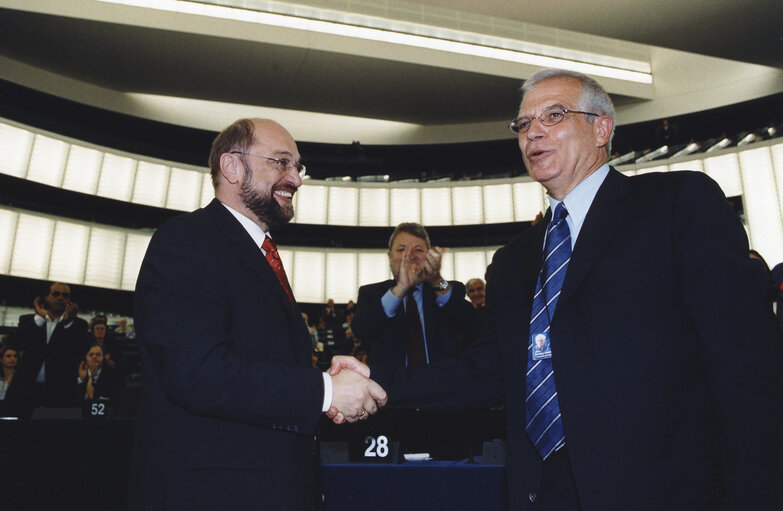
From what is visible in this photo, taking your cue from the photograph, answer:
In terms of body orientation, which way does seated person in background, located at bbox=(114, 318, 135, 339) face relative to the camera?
toward the camera

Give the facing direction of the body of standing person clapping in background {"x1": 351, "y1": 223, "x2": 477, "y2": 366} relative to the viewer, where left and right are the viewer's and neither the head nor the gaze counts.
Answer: facing the viewer

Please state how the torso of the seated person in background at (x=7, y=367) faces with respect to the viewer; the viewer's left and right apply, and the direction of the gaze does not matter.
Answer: facing the viewer and to the right of the viewer

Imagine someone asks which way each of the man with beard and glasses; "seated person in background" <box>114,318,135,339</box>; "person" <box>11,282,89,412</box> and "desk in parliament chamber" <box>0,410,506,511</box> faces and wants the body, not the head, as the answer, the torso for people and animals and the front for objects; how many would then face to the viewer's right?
1

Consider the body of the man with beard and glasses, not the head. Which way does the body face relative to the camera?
to the viewer's right

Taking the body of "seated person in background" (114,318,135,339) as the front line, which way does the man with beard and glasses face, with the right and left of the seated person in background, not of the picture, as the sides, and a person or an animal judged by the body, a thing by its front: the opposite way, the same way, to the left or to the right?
to the left

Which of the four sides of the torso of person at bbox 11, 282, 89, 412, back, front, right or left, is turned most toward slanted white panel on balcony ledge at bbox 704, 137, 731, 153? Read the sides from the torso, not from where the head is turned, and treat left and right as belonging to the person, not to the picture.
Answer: left

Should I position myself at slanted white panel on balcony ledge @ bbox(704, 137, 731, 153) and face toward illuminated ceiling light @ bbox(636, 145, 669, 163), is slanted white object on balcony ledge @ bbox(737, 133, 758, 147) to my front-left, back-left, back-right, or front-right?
back-left
